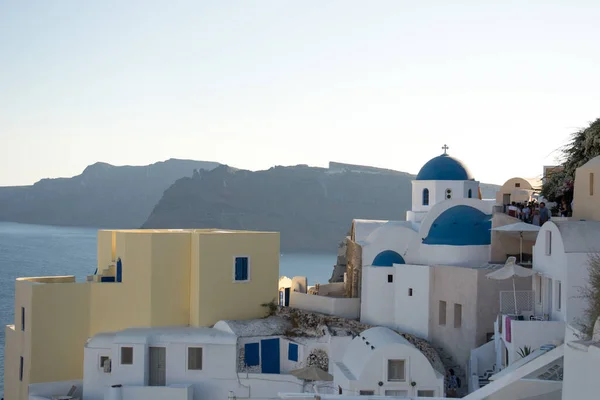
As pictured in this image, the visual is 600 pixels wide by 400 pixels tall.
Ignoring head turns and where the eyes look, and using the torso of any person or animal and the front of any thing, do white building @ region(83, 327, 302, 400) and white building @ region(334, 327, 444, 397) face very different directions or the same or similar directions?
same or similar directions

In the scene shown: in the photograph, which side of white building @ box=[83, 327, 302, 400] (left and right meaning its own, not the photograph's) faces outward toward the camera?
front

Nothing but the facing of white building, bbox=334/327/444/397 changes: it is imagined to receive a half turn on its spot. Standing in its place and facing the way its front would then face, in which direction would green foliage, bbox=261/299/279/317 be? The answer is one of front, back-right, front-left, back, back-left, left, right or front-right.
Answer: front-left

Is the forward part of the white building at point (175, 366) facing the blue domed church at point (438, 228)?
no

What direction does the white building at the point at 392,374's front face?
toward the camera

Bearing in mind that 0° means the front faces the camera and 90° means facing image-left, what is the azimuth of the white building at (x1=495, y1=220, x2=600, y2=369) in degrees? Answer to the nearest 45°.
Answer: approximately 45°

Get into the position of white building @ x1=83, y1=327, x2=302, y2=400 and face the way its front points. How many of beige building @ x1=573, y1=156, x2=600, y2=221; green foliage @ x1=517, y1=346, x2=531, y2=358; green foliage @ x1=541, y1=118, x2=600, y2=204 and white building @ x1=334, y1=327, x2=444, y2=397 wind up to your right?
0

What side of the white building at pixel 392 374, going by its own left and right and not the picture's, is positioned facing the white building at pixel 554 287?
left

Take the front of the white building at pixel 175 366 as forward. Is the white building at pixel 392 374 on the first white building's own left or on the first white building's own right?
on the first white building's own left

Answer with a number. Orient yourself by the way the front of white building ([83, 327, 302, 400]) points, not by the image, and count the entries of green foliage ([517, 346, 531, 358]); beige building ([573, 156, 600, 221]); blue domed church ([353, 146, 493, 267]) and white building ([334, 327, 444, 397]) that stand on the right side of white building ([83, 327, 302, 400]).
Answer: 0

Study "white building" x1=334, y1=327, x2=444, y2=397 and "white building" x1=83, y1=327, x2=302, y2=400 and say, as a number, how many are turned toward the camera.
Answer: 2

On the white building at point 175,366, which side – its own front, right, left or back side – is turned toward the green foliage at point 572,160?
left

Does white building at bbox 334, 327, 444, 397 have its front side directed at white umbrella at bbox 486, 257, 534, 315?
no

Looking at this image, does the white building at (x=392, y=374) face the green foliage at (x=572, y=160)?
no

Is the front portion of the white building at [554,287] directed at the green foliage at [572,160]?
no
